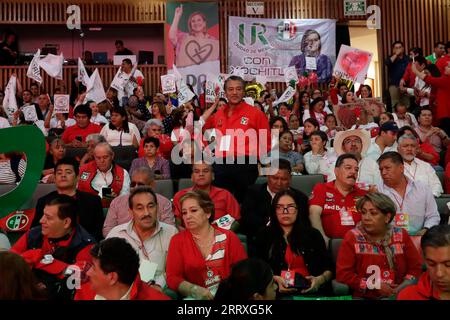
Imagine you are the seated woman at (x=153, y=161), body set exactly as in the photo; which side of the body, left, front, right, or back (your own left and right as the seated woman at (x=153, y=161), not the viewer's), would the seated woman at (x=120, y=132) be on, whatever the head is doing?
back

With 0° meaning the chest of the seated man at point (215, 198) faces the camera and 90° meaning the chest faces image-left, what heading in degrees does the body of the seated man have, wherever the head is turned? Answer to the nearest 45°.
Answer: approximately 0°

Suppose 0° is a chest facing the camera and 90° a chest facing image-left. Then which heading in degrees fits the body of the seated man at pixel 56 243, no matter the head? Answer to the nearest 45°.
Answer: approximately 45°

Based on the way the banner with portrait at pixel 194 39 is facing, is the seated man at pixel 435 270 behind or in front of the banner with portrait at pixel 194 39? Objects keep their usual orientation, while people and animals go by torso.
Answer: in front

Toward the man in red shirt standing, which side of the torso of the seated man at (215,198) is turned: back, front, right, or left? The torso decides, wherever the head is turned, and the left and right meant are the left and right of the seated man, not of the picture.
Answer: back

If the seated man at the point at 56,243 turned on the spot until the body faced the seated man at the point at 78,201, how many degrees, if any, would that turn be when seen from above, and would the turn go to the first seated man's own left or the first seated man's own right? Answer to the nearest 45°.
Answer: approximately 135° to the first seated man's own right

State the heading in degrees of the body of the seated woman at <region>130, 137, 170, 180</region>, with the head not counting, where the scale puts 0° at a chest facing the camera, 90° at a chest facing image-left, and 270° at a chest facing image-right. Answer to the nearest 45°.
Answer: approximately 0°

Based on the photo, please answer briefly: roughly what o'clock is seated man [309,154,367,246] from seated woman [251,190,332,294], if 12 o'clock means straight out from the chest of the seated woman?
The seated man is roughly at 7 o'clock from the seated woman.
